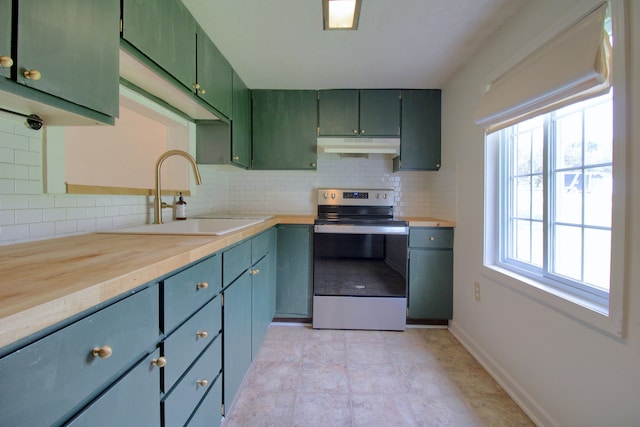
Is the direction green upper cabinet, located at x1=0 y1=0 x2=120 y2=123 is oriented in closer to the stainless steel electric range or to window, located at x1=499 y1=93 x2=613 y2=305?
the window

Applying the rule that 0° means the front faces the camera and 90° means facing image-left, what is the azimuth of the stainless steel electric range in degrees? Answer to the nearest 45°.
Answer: approximately 0°

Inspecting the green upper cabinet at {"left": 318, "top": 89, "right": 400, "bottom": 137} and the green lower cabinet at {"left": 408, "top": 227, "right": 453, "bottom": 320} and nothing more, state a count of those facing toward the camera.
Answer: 2

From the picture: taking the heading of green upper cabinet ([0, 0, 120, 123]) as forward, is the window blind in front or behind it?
in front

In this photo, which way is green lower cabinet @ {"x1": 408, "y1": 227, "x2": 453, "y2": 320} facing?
toward the camera

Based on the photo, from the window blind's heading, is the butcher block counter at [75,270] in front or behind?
in front

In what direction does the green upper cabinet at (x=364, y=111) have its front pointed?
toward the camera

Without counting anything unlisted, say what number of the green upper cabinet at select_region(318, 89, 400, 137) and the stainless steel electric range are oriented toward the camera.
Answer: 2

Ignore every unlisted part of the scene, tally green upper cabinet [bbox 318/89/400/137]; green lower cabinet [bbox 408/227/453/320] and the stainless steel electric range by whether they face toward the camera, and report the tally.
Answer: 3
